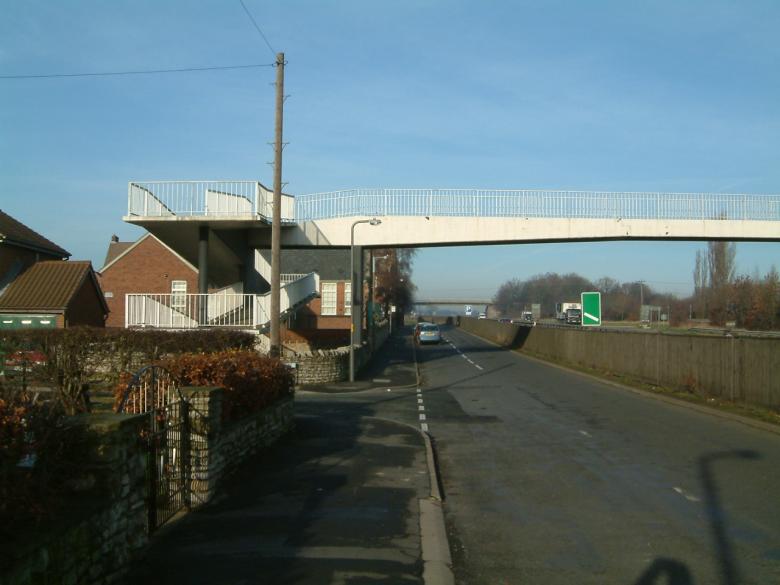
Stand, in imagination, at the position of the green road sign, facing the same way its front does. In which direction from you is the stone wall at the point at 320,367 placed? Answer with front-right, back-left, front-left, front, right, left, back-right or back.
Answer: front-right

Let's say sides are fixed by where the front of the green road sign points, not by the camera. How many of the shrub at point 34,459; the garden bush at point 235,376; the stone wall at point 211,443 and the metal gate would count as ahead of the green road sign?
4

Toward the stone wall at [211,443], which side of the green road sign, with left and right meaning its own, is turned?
front

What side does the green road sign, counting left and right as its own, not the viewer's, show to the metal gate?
front

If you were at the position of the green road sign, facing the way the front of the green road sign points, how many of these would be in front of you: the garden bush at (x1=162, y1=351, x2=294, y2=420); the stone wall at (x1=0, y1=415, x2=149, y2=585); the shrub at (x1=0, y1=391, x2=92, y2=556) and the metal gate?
4

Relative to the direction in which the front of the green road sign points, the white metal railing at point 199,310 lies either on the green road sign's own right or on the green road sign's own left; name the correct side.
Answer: on the green road sign's own right

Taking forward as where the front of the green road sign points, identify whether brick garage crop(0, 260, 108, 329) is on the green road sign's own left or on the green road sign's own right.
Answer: on the green road sign's own right

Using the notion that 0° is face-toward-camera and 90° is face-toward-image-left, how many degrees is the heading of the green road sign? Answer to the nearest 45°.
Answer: approximately 0°

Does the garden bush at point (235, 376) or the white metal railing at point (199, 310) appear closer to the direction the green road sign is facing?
the garden bush

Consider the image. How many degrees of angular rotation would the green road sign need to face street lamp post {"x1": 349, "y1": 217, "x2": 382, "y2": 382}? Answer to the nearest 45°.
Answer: approximately 45° to its right

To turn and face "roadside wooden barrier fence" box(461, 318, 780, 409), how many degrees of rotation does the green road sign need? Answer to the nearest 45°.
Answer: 0° — it already faces it
